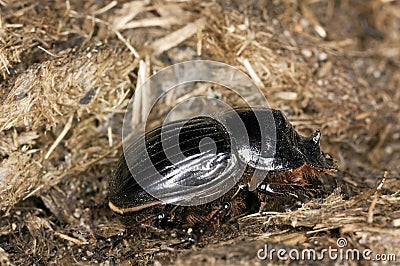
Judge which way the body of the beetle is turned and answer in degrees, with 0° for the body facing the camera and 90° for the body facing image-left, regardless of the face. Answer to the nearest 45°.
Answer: approximately 270°
